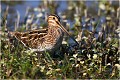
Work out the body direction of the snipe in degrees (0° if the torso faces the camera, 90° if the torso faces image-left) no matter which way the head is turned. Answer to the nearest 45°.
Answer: approximately 270°
